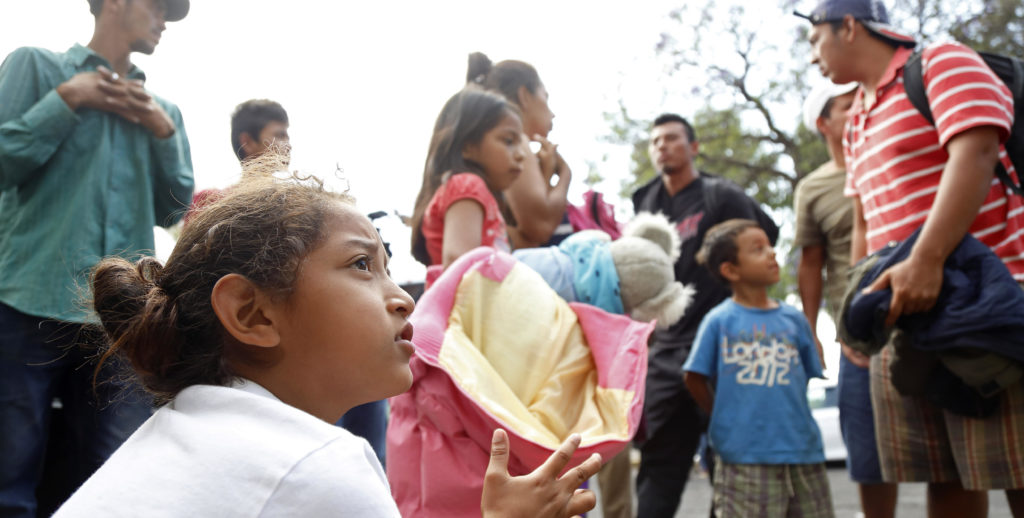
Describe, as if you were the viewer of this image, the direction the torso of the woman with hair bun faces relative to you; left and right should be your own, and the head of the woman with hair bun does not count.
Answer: facing to the right of the viewer

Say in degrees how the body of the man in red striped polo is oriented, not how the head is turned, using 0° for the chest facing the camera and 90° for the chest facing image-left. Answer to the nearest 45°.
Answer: approximately 45°

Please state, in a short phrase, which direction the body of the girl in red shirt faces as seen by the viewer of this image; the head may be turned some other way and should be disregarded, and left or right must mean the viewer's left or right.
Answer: facing to the right of the viewer

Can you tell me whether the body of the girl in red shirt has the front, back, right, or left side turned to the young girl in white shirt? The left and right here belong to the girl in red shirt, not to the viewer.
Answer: right

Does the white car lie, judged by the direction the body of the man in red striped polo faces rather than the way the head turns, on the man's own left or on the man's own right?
on the man's own right

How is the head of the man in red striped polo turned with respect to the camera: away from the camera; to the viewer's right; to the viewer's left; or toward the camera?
to the viewer's left

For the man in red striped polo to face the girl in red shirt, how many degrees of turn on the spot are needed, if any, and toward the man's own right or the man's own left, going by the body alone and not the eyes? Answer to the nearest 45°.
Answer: approximately 45° to the man's own right

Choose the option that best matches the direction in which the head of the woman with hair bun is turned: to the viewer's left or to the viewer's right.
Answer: to the viewer's right

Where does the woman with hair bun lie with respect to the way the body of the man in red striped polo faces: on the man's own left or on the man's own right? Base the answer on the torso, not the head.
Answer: on the man's own right

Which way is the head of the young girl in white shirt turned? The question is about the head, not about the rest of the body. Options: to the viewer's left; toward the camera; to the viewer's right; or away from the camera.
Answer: to the viewer's right

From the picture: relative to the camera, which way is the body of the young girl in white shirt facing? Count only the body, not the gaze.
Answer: to the viewer's right
